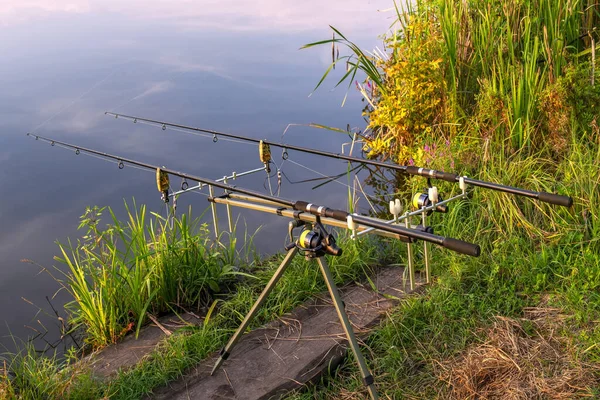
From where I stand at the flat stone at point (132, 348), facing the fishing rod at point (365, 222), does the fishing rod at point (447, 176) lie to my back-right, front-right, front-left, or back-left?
front-left

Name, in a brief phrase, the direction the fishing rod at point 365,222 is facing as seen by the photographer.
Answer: facing away from the viewer and to the left of the viewer

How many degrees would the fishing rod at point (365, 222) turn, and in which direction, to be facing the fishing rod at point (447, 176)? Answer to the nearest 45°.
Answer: approximately 90° to its right
